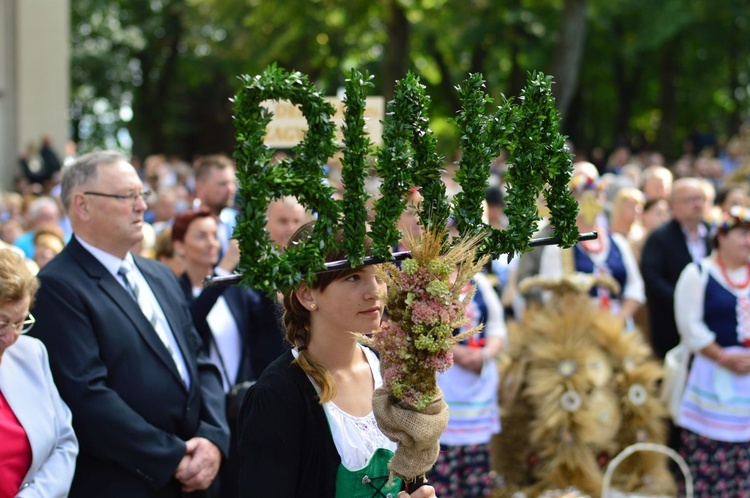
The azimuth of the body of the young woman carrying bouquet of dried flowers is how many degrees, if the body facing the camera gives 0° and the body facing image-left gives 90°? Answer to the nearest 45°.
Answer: approximately 315°

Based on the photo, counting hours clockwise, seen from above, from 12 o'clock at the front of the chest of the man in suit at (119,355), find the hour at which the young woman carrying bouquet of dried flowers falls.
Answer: The young woman carrying bouquet of dried flowers is roughly at 1 o'clock from the man in suit.

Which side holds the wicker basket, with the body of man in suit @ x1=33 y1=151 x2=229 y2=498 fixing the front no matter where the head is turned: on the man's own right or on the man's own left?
on the man's own left

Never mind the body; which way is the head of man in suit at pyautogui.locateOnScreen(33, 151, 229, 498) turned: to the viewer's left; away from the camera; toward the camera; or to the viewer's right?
to the viewer's right

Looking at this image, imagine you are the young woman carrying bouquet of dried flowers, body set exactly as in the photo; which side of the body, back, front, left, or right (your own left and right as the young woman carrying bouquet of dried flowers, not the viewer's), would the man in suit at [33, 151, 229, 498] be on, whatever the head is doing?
back

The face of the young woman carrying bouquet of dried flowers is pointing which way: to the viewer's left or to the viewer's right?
to the viewer's right

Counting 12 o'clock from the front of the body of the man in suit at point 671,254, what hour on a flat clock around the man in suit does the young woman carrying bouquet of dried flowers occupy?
The young woman carrying bouquet of dried flowers is roughly at 2 o'clock from the man in suit.

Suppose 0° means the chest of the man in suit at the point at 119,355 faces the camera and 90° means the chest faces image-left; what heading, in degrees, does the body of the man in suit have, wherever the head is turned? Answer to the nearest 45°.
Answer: approximately 315°
